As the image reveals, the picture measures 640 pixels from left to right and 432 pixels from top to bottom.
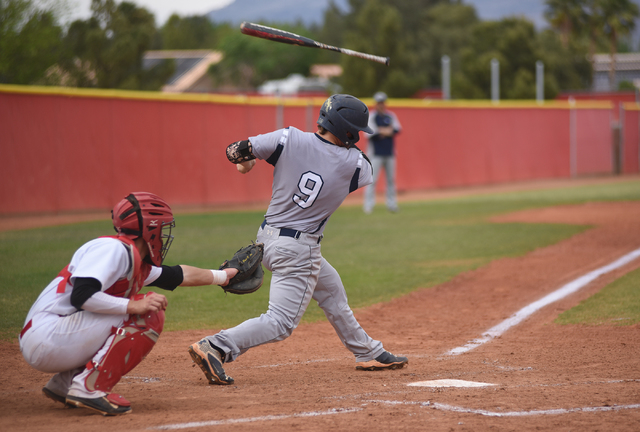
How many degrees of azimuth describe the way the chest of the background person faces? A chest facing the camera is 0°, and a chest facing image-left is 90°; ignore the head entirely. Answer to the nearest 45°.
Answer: approximately 0°

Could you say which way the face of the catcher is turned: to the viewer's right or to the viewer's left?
to the viewer's right

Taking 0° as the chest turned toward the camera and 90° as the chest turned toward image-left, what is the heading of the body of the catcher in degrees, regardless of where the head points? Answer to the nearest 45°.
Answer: approximately 270°

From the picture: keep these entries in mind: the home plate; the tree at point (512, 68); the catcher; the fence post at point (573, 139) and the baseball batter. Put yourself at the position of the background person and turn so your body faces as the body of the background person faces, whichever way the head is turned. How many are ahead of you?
3

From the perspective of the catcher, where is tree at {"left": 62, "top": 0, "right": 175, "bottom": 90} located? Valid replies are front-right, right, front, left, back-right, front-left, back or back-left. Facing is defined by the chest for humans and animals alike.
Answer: left

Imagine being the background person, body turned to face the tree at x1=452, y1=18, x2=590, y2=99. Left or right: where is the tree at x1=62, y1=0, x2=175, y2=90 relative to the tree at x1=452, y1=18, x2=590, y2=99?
left

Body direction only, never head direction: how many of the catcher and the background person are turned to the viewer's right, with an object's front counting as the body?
1

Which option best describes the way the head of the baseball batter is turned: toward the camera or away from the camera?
away from the camera

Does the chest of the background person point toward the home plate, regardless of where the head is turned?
yes

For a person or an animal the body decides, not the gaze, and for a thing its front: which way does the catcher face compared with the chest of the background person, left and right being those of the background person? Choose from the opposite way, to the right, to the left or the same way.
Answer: to the left

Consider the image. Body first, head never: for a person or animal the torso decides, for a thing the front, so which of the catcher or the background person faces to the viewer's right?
the catcher

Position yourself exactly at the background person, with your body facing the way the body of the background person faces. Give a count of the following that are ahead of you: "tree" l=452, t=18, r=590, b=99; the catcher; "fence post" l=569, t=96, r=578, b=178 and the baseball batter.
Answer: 2
